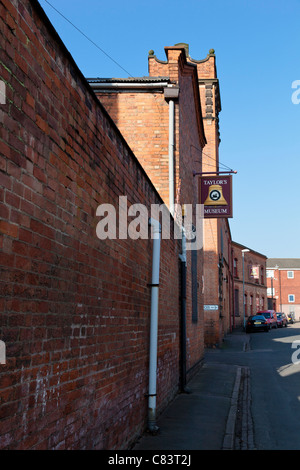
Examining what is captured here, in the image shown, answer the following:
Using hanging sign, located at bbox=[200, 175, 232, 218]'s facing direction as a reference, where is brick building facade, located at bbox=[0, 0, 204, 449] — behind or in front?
in front

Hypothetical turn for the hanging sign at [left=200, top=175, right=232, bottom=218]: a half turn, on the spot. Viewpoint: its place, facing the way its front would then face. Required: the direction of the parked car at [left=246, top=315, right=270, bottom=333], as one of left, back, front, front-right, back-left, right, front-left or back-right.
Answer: front

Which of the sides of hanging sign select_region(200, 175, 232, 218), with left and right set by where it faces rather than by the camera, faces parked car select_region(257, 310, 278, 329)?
back

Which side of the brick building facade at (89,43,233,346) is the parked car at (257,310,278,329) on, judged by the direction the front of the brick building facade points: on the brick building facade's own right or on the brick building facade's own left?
on the brick building facade's own left

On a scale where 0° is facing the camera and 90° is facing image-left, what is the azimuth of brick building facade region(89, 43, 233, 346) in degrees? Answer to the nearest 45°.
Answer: approximately 270°

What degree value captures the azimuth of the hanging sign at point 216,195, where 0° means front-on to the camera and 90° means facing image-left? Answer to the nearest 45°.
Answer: approximately 0°

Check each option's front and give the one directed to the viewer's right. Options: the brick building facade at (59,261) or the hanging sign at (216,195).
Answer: the brick building facade

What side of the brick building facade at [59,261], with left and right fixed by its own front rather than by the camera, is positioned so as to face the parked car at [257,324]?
left

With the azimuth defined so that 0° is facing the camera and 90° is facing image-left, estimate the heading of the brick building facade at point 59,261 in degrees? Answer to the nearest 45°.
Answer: approximately 270°

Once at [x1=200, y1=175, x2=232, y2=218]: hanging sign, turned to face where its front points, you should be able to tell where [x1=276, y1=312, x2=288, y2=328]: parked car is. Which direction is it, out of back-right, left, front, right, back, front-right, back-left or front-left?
back

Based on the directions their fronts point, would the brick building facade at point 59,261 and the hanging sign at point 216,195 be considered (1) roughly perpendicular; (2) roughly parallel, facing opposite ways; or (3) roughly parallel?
roughly perpendicular

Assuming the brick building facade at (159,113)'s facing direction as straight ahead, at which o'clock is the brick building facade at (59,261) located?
the brick building facade at (59,261) is roughly at 3 o'clock from the brick building facade at (159,113).
